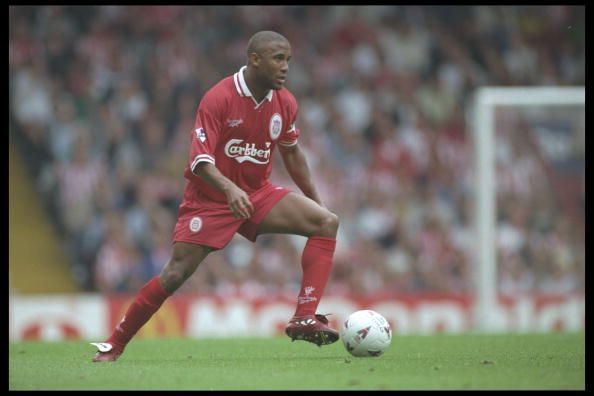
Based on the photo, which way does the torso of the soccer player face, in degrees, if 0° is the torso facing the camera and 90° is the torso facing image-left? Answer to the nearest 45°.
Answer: approximately 315°

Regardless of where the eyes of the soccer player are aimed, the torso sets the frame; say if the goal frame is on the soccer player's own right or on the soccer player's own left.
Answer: on the soccer player's own left
